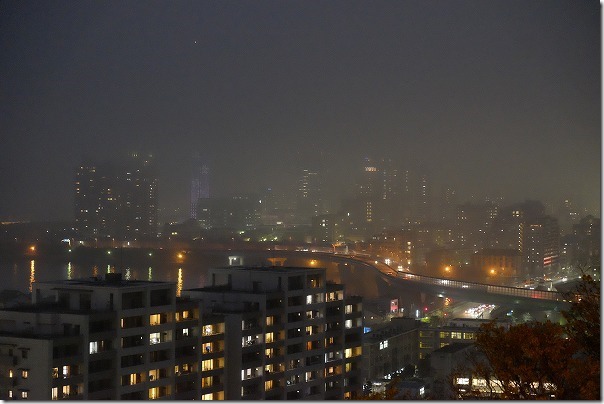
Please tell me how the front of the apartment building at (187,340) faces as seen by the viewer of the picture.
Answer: facing the viewer and to the right of the viewer

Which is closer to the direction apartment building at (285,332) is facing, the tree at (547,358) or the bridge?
the tree

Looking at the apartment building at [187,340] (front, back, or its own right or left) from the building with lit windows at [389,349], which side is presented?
left

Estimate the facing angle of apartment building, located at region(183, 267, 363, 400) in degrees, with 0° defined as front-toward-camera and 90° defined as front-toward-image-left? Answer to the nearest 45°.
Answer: approximately 315°

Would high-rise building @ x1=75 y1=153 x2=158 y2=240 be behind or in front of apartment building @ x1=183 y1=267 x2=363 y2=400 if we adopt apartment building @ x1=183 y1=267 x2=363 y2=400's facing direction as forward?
behind

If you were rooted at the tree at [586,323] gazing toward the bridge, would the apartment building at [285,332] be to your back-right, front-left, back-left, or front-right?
front-left

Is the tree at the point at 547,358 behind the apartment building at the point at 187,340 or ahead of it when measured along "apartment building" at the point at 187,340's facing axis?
ahead

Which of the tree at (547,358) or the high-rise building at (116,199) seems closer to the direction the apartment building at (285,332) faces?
the tree

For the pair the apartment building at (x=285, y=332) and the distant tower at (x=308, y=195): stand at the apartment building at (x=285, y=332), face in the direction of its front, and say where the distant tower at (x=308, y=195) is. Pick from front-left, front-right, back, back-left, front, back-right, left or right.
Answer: back-left

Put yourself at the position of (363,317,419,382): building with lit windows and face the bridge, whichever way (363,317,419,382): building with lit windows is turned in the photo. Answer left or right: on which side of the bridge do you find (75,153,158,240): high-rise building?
left

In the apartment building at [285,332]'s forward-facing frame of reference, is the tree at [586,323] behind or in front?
in front

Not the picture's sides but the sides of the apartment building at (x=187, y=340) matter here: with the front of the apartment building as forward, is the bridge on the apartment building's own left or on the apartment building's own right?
on the apartment building's own left

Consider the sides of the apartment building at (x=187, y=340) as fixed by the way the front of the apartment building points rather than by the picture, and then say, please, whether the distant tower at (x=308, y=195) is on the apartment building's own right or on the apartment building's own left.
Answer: on the apartment building's own left

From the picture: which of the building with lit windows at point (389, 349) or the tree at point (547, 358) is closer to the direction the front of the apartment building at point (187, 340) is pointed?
the tree
